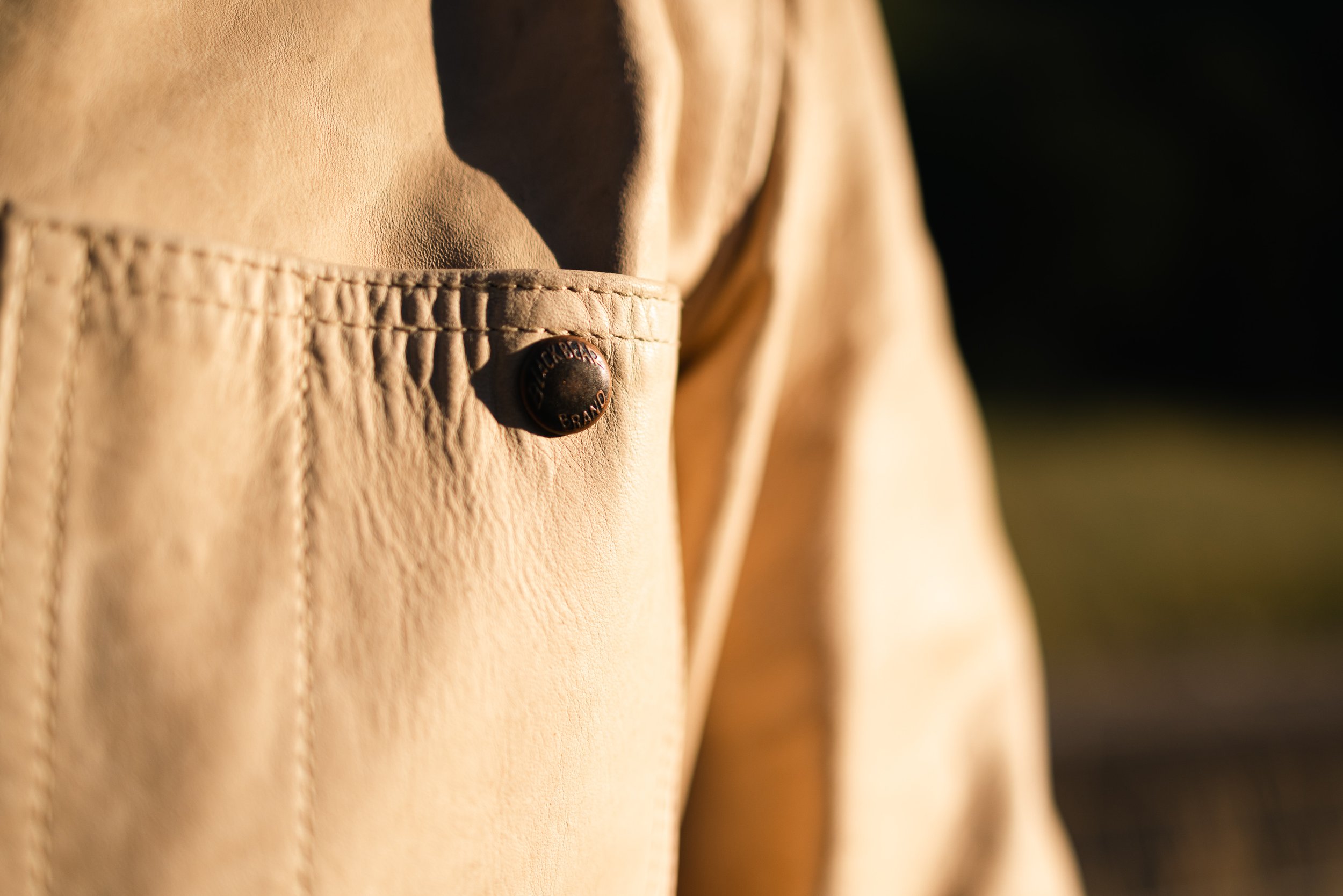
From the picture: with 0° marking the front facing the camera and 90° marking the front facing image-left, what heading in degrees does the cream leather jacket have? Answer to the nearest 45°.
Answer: approximately 0°
